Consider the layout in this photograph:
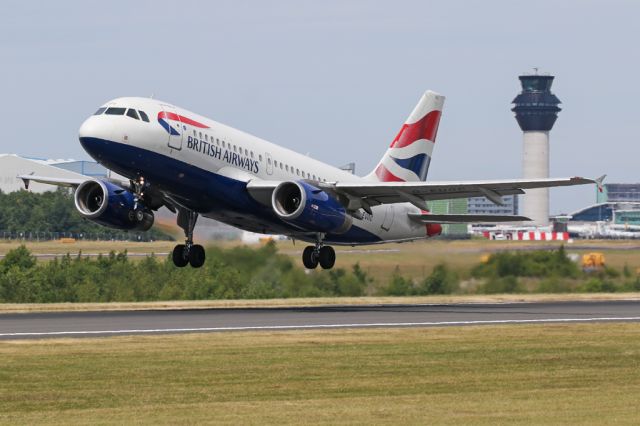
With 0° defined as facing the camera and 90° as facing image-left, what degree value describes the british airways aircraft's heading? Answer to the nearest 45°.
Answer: approximately 45°
